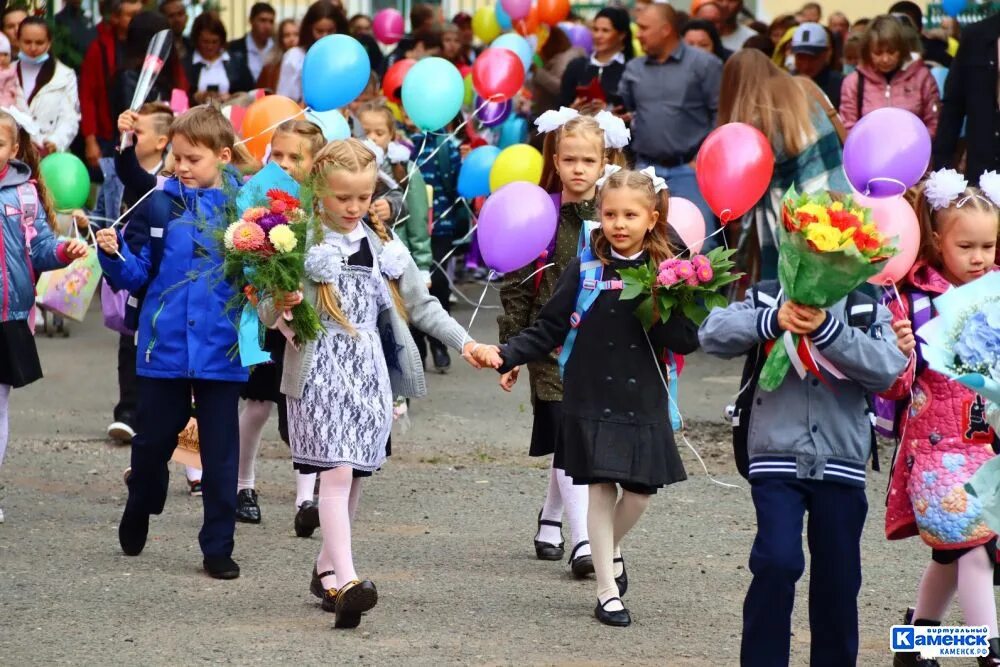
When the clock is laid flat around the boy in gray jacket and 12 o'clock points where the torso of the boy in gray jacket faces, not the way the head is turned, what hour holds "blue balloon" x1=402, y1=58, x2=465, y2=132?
The blue balloon is roughly at 5 o'clock from the boy in gray jacket.

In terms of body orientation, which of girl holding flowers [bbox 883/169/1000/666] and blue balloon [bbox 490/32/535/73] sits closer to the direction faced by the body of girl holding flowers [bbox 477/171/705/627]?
the girl holding flowers

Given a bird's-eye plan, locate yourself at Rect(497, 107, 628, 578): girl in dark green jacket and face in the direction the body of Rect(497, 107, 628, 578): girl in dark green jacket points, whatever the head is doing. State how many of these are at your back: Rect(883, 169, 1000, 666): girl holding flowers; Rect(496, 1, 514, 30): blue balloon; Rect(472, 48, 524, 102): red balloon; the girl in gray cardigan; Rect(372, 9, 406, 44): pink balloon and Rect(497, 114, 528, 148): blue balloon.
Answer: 4

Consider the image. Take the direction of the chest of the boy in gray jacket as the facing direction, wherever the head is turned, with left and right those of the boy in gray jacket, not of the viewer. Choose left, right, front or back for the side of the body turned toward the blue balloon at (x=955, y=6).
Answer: back

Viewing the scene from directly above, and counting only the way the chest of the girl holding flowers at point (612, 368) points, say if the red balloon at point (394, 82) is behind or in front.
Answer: behind

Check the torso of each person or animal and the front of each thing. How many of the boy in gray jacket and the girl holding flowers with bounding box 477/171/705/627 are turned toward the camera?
2

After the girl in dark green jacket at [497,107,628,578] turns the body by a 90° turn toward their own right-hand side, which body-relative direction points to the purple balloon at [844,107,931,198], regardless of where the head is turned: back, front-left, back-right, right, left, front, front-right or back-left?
back

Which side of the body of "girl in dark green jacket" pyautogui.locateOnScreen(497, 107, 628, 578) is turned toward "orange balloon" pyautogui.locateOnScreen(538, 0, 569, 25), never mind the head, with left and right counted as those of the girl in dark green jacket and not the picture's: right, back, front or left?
back

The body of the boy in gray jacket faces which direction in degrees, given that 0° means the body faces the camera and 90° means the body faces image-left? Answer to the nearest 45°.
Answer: approximately 0°
